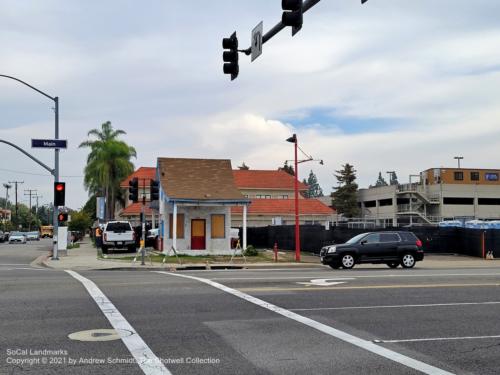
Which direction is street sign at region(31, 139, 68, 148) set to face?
toward the camera

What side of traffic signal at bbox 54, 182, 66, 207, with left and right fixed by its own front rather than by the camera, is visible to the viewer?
front

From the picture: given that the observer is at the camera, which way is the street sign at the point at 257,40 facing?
facing the viewer and to the left of the viewer

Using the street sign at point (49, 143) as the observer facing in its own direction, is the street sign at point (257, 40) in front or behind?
in front

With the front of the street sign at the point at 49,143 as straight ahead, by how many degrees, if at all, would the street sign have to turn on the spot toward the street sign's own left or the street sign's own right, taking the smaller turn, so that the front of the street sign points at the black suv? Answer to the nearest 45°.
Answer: approximately 45° to the street sign's own left

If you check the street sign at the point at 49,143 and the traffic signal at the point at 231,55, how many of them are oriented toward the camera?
1

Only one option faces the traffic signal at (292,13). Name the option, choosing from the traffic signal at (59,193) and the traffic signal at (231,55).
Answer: the traffic signal at (59,193)

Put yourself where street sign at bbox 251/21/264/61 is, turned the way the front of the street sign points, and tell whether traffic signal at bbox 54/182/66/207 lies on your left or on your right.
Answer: on your right

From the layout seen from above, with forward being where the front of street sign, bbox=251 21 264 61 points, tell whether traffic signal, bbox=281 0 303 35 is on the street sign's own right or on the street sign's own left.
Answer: on the street sign's own left
